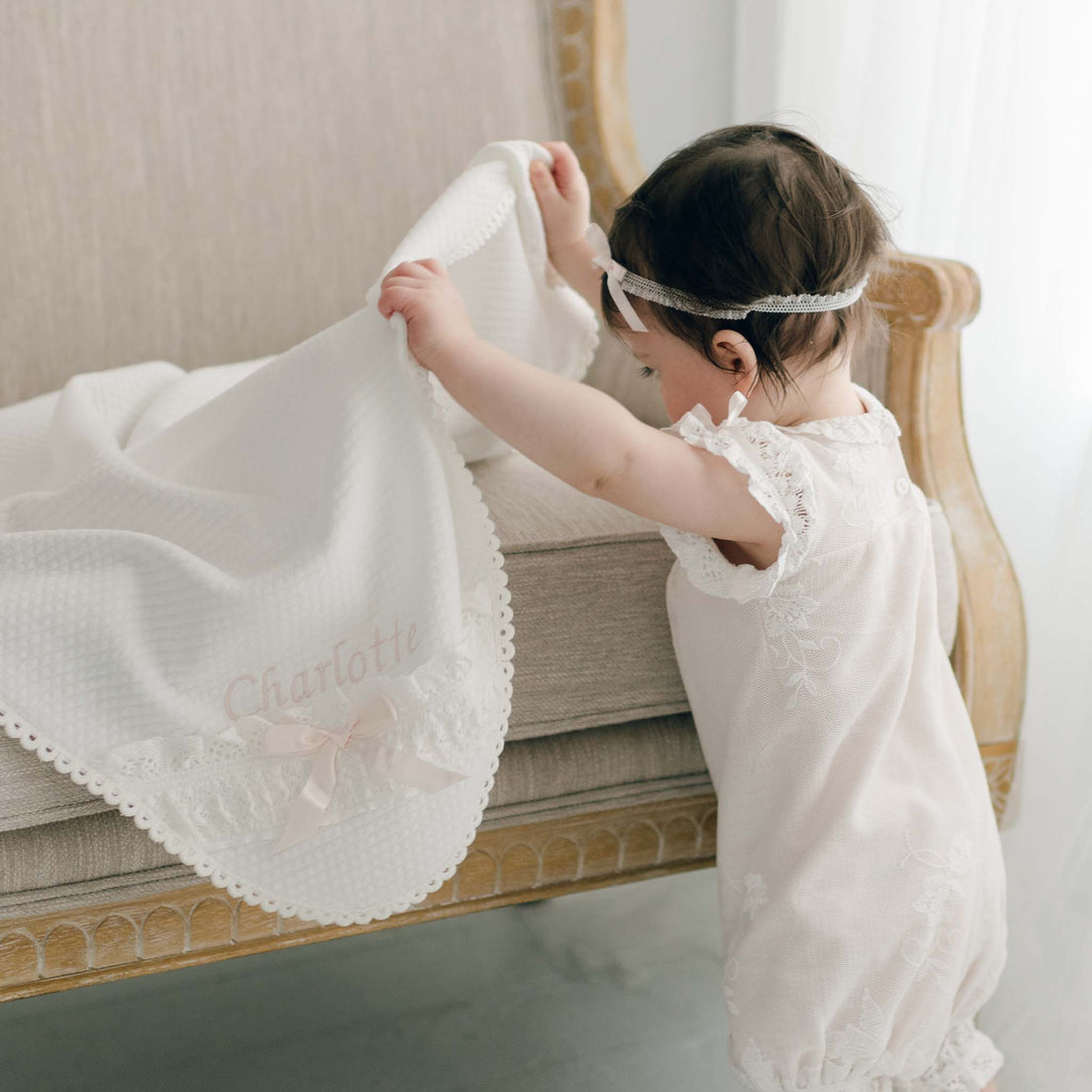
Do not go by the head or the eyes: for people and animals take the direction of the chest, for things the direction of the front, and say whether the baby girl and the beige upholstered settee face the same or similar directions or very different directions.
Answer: very different directions

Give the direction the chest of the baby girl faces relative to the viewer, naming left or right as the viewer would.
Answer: facing away from the viewer and to the left of the viewer

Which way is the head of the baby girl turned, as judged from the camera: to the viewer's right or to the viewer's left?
to the viewer's left
